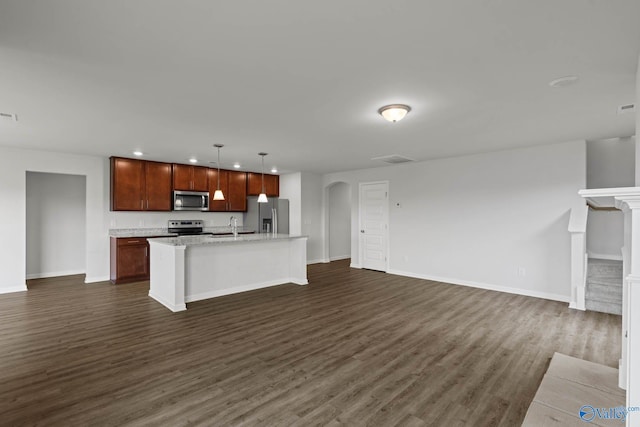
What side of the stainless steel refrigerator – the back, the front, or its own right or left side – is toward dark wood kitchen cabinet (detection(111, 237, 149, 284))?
right

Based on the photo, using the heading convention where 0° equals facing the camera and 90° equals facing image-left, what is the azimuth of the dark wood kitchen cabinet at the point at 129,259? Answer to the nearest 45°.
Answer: approximately 0°

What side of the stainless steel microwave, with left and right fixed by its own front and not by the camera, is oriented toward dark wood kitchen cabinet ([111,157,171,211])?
right

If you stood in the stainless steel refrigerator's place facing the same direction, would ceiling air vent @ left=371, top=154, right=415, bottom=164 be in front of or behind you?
in front

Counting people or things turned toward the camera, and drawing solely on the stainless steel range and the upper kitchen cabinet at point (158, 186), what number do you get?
2

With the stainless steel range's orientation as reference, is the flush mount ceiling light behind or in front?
in front

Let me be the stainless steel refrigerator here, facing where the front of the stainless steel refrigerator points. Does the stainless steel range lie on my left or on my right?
on my right

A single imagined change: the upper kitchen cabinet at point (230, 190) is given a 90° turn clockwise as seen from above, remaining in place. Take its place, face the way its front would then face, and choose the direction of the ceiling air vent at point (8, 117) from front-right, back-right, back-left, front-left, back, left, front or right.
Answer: front

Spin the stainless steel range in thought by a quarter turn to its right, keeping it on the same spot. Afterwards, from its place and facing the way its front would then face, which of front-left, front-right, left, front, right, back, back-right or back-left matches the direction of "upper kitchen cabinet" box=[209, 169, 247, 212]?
back

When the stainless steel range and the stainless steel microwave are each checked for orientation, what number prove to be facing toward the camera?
2

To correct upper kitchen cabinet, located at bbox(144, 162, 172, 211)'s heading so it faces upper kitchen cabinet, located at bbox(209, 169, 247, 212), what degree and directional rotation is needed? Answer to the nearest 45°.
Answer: approximately 90° to its left
